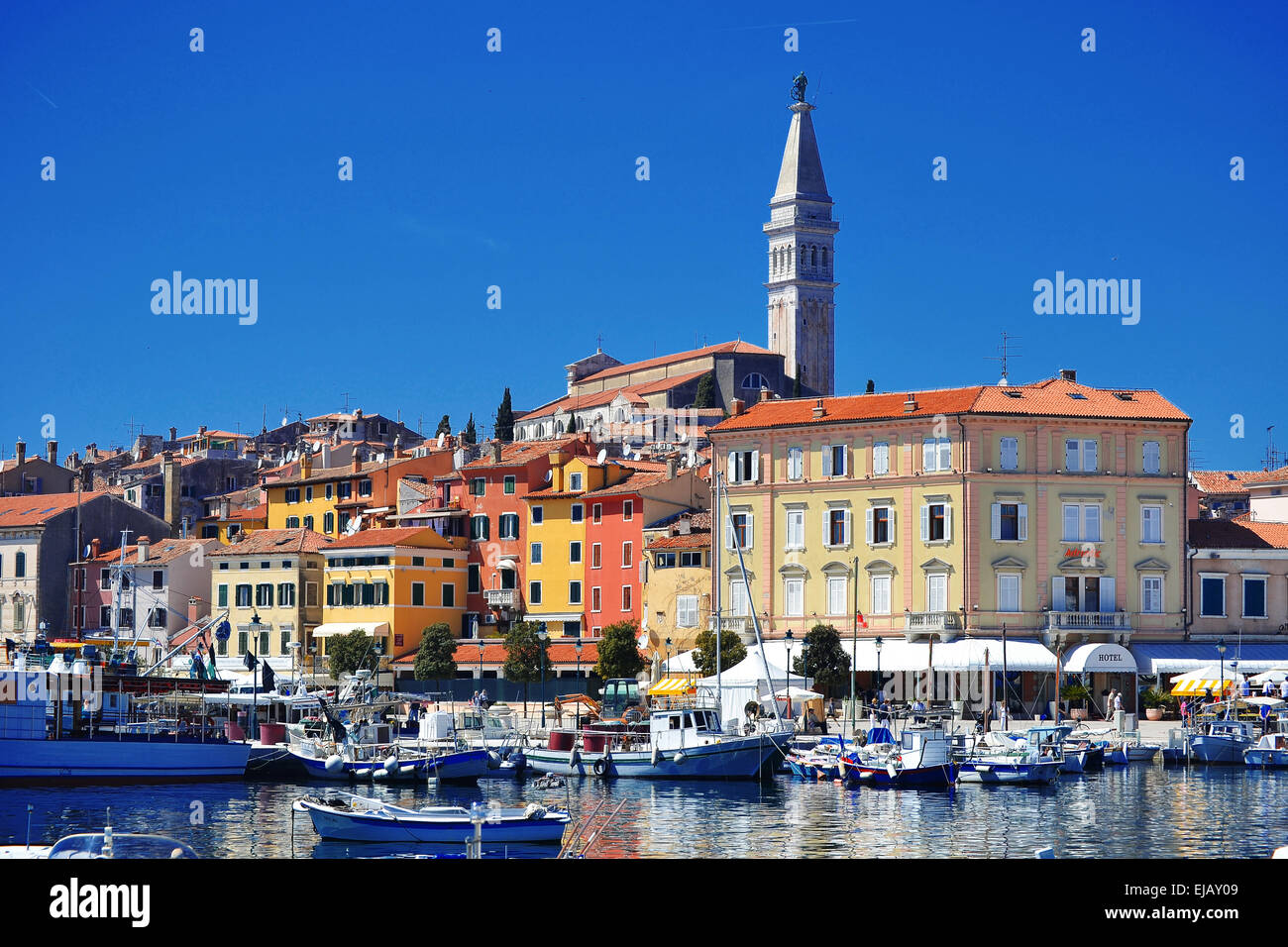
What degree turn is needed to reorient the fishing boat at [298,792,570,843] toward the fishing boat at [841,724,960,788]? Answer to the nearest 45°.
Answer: approximately 135° to its right

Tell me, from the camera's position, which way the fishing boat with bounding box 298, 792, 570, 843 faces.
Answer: facing to the left of the viewer

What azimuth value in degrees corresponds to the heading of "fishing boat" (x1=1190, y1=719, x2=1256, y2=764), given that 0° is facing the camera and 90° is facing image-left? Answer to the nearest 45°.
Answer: approximately 45°

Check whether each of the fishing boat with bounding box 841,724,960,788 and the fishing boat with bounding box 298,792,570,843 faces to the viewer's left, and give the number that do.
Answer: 2

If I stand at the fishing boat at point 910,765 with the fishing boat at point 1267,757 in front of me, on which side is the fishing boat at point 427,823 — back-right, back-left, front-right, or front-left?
back-right

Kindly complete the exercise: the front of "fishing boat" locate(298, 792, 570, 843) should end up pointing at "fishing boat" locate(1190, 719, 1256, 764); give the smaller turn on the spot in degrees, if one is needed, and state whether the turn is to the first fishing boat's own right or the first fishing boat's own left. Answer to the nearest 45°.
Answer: approximately 135° to the first fishing boat's own right

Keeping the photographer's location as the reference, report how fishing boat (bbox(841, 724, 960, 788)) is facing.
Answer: facing to the left of the viewer

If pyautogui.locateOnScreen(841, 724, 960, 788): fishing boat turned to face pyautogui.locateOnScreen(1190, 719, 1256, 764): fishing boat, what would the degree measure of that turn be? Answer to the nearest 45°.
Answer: approximately 135° to its right
